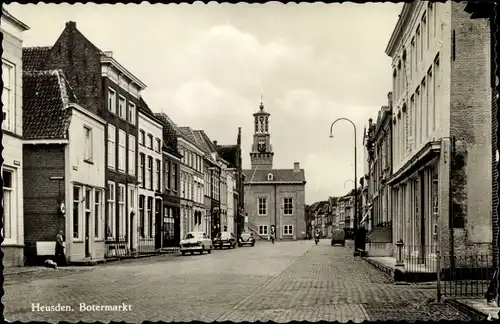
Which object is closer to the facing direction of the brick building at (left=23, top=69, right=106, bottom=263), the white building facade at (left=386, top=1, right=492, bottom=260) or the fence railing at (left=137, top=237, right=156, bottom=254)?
the white building facade

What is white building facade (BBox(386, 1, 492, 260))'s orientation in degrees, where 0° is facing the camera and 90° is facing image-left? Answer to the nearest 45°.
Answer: approximately 45°

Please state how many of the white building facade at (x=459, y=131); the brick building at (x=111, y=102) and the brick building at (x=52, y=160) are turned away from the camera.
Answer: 0

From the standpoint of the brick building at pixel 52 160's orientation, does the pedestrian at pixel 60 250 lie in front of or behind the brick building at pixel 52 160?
in front

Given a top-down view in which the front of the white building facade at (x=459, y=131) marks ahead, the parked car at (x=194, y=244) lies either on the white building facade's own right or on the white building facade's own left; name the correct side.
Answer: on the white building facade's own right

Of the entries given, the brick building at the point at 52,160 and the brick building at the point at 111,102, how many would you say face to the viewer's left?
0

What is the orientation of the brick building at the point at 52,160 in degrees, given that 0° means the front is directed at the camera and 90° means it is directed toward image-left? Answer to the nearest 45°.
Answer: approximately 315°
